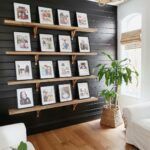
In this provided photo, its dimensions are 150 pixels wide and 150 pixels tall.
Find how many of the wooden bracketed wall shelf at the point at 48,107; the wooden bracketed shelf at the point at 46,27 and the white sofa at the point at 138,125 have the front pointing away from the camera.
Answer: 0

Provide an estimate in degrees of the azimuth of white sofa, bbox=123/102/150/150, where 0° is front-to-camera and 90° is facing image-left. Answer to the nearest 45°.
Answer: approximately 45°

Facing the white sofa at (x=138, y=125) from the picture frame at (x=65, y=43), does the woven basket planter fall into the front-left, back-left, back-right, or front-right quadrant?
front-left

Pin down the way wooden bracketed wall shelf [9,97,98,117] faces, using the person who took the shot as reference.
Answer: facing the viewer and to the right of the viewer

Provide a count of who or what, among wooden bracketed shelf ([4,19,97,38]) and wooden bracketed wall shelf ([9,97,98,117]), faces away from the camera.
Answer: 0

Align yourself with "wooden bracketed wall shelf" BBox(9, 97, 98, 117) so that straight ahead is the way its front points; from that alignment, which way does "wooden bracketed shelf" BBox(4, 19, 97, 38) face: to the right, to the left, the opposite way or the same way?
the same way
